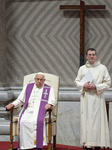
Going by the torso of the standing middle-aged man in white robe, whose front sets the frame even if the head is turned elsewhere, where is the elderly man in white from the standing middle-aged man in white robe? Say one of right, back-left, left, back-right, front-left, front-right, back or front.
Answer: right

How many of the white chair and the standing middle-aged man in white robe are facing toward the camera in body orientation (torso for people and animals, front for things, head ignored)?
2

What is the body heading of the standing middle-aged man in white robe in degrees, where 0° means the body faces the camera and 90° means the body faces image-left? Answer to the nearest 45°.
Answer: approximately 0°

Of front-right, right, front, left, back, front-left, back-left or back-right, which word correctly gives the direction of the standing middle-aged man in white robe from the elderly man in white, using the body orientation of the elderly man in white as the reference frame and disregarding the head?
left

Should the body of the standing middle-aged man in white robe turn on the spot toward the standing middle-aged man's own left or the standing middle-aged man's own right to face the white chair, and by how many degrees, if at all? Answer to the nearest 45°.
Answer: approximately 90° to the standing middle-aged man's own right
